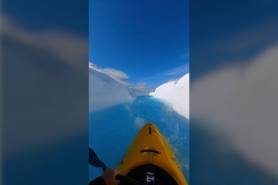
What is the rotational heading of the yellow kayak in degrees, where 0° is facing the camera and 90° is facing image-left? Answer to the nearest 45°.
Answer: approximately 180°
